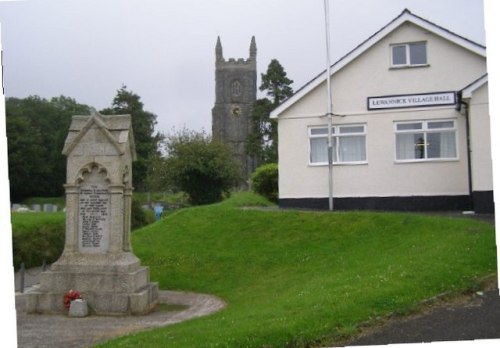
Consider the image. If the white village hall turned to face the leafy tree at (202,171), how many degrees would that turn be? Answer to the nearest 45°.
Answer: approximately 135° to its right

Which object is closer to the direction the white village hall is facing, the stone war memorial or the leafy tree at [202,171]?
the stone war memorial

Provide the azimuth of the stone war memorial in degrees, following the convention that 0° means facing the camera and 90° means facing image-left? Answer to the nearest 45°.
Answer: approximately 0°

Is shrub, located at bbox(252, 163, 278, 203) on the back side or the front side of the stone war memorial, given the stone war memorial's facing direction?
on the back side

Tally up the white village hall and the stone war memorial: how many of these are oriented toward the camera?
2

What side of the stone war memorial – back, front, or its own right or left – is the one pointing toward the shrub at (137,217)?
back

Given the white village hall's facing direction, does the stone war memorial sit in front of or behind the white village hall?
in front

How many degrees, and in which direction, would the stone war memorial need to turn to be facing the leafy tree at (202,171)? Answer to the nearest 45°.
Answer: approximately 180°

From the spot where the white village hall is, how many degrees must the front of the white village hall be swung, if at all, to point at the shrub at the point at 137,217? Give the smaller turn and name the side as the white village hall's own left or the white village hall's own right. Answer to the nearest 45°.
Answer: approximately 135° to the white village hall's own right
